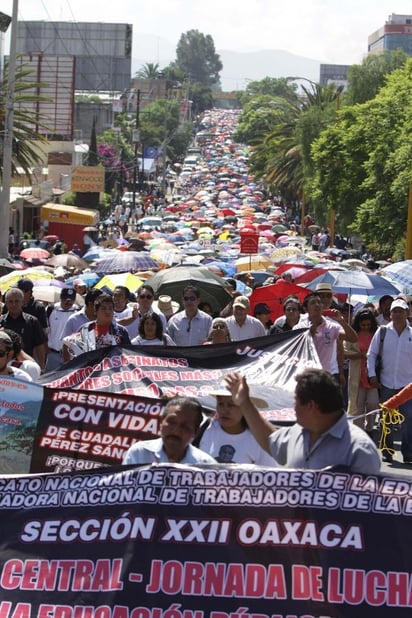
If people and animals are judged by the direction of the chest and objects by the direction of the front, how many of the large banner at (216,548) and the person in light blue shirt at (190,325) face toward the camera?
2

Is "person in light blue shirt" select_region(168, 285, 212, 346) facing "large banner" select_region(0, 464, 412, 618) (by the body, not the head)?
yes

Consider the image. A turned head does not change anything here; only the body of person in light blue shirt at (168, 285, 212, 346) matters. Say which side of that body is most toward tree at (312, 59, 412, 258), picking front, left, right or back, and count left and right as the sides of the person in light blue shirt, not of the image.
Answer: back

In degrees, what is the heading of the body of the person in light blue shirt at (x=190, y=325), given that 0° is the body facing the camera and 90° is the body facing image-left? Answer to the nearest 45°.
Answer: approximately 0°

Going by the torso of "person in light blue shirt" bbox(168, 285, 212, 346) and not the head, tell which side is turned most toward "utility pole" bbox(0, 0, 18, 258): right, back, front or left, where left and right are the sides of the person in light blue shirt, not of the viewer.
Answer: back

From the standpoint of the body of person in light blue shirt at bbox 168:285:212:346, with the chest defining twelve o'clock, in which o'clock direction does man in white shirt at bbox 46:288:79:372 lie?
man in white shirt at bbox 46:288:79:372 is roughly at 4 o'clock from person in light blue shirt at bbox 168:285:212:346.

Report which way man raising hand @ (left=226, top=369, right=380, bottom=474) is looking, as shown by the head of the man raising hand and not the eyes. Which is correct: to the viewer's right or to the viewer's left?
to the viewer's left

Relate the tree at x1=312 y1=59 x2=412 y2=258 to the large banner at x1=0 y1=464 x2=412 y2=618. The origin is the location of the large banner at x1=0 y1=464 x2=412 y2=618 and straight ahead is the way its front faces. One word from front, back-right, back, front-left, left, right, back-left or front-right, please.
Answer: back

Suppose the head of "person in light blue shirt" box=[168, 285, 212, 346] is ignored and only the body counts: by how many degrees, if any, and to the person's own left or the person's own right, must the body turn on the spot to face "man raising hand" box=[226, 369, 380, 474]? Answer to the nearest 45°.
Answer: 0° — they already face them

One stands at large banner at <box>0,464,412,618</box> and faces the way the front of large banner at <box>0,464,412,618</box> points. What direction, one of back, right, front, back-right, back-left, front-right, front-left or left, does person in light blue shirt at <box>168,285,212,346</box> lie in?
back

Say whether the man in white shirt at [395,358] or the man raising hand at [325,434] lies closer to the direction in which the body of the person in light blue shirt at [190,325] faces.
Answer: the man raising hand

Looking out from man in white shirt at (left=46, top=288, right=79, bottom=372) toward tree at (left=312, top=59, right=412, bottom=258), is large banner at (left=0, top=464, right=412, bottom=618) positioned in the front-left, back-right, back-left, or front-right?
back-right
